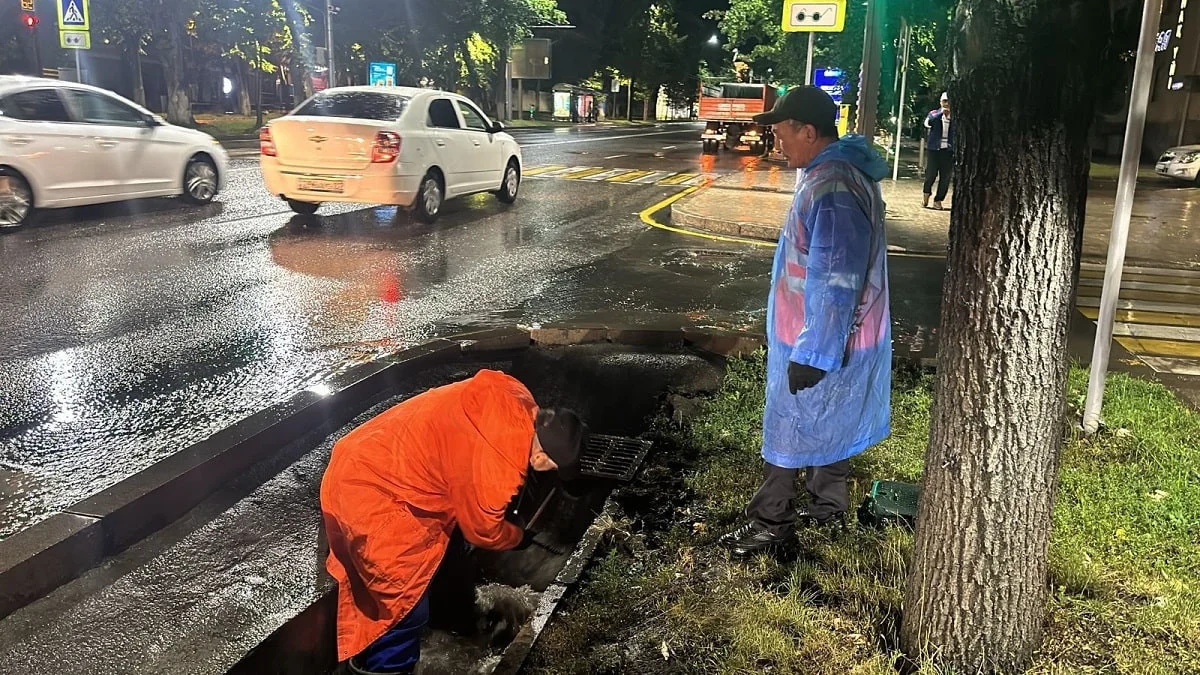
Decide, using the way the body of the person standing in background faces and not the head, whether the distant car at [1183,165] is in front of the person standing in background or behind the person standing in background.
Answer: behind

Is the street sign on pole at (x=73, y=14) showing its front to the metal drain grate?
yes

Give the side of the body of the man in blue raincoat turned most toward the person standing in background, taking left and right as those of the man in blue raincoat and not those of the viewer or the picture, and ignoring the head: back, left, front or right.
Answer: right

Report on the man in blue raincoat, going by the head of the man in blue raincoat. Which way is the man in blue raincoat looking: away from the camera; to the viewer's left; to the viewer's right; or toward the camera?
to the viewer's left

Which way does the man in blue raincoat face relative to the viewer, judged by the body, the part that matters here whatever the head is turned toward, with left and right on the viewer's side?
facing to the left of the viewer

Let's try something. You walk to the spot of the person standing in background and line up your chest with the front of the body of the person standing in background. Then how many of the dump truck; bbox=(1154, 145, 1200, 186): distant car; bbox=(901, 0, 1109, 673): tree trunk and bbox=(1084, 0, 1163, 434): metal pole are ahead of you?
2

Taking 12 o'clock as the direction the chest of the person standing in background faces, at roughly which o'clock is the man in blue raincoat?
The man in blue raincoat is roughly at 12 o'clock from the person standing in background.

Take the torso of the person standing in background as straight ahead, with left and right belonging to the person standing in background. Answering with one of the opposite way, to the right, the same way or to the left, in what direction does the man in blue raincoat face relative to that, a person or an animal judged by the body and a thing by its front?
to the right
